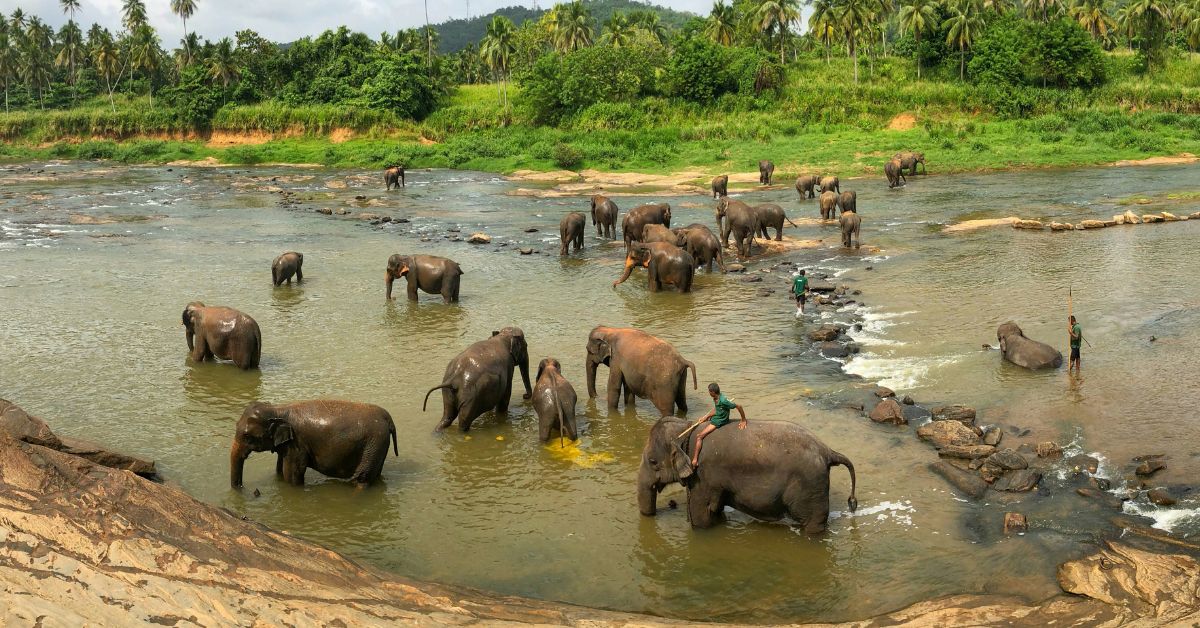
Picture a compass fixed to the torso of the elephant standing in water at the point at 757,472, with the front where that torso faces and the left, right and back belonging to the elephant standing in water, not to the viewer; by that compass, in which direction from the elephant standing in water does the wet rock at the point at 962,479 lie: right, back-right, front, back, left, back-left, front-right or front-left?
back-right

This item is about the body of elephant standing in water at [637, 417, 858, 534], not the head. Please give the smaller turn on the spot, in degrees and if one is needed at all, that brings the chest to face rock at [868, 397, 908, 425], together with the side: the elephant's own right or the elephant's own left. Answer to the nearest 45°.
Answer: approximately 135° to the elephant's own right

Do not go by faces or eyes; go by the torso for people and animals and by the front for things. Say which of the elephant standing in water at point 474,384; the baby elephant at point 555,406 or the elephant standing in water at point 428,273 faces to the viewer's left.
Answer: the elephant standing in water at point 428,273

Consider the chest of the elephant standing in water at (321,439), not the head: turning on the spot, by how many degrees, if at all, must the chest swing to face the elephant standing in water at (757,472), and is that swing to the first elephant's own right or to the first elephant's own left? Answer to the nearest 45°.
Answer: approximately 135° to the first elephant's own left

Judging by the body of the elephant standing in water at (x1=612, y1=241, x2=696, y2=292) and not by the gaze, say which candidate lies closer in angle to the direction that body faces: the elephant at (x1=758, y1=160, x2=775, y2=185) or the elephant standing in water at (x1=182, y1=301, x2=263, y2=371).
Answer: the elephant standing in water

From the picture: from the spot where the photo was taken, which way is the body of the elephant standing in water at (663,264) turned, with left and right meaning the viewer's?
facing to the left of the viewer

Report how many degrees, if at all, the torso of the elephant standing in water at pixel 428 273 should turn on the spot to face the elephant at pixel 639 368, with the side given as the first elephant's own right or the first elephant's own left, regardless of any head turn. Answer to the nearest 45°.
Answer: approximately 90° to the first elephant's own left

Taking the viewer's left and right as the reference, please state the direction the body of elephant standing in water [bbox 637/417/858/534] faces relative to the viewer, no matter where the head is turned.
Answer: facing to the left of the viewer

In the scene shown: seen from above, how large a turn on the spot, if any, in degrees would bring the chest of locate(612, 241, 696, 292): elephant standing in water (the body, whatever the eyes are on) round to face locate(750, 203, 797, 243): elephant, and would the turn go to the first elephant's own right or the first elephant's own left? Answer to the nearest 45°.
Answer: approximately 135° to the first elephant's own right

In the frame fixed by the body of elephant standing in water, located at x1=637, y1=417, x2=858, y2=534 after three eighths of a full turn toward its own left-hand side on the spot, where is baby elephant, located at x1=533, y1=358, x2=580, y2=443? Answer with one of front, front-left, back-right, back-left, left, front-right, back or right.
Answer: back

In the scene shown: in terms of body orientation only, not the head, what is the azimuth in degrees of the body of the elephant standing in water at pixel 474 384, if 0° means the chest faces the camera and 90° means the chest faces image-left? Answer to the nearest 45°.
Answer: approximately 225°

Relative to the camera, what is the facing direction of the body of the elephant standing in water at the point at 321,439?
to the viewer's left

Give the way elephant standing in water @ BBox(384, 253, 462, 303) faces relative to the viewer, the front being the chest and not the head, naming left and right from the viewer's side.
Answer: facing to the left of the viewer

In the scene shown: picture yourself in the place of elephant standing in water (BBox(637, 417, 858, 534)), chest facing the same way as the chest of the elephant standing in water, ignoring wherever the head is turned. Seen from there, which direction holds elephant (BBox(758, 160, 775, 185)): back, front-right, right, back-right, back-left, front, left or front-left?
right

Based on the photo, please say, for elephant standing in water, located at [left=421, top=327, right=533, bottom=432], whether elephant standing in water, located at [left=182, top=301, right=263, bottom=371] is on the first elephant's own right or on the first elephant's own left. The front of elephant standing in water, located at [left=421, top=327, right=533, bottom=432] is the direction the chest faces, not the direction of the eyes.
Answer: on the first elephant's own left

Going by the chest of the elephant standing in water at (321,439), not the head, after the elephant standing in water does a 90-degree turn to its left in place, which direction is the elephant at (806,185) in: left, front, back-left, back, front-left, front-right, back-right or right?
back-left
